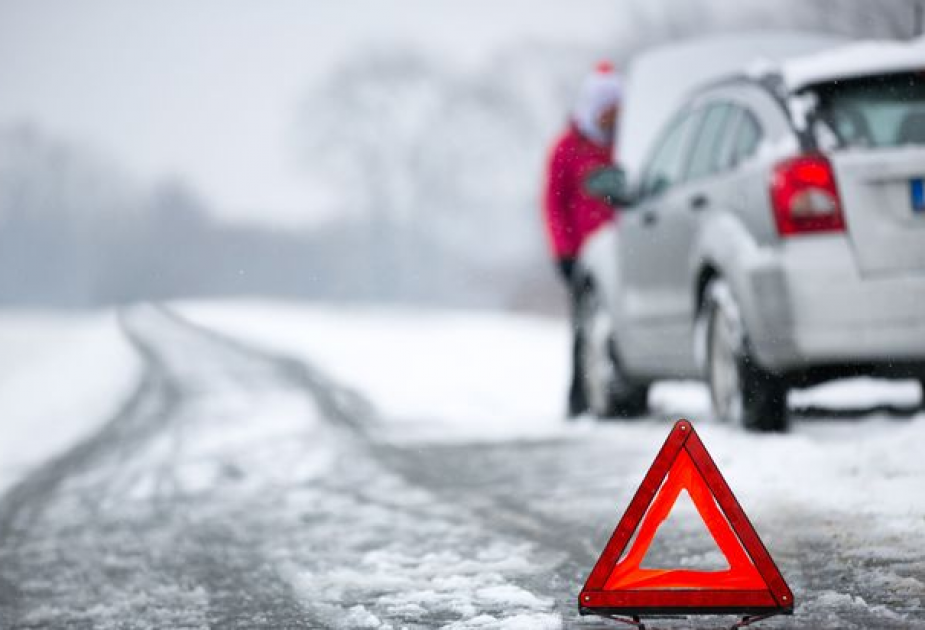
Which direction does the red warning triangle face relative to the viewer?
toward the camera

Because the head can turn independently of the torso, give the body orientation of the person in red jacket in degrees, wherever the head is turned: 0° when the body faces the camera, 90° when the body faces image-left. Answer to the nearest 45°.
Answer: approximately 270°

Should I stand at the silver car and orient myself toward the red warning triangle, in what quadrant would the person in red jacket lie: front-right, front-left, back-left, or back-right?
back-right

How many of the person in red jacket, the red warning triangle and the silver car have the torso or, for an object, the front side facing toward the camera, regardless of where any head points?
1

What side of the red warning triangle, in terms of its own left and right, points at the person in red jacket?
back

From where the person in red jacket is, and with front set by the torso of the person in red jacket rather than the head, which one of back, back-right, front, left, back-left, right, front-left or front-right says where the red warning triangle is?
right

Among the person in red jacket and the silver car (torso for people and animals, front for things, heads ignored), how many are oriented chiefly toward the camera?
0

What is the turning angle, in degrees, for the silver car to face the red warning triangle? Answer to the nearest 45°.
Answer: approximately 135° to its left

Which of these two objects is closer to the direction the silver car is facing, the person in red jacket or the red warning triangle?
the person in red jacket

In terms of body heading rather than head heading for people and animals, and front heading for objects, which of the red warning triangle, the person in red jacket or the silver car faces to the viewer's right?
the person in red jacket

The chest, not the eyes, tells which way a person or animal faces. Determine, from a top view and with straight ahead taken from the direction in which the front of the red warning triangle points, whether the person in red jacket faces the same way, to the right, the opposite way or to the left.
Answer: to the left

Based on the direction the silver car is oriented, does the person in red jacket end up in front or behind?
in front
